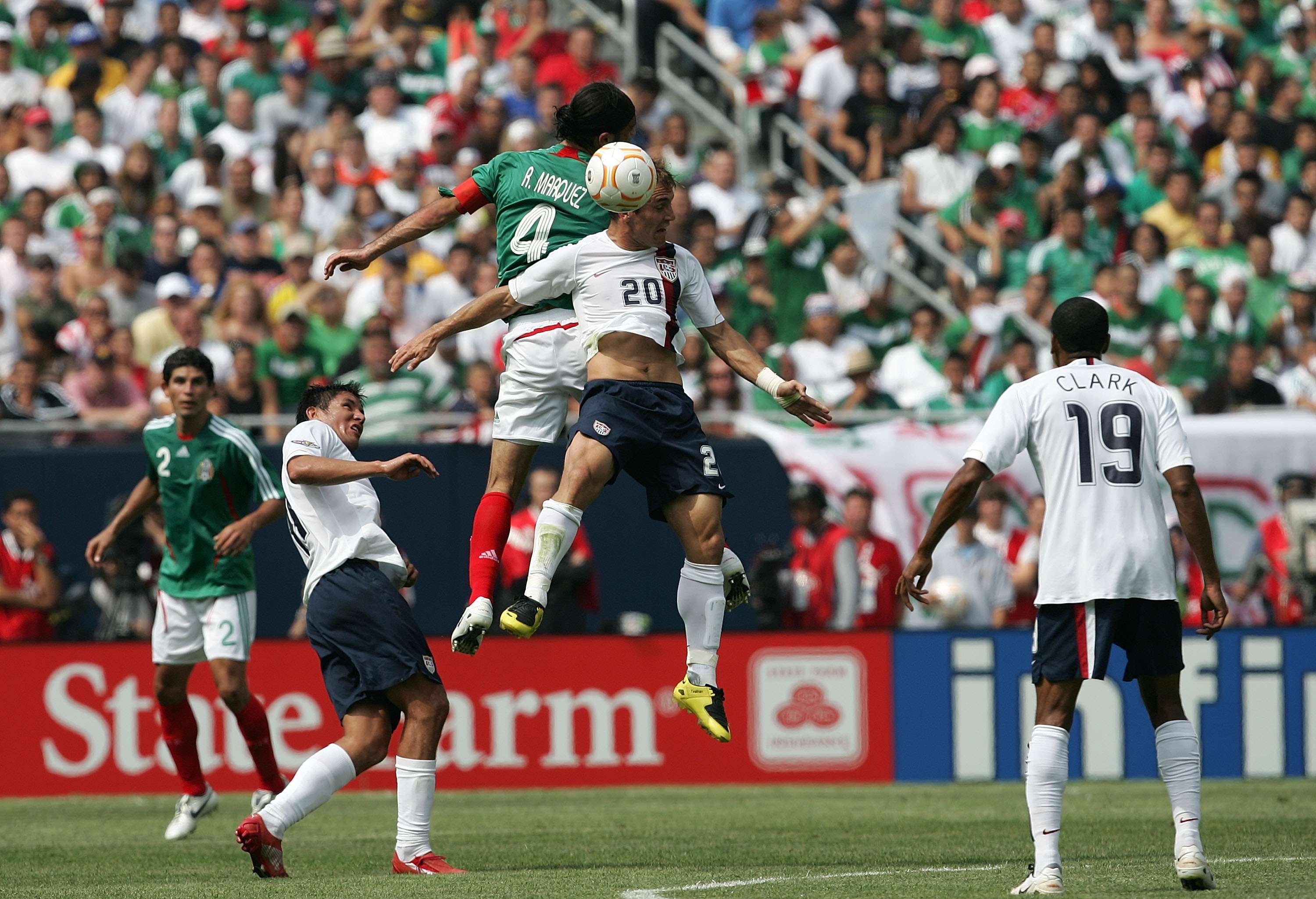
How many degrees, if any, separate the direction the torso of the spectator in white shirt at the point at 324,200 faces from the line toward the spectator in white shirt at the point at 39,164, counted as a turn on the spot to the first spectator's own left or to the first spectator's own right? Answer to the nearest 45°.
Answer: approximately 90° to the first spectator's own right

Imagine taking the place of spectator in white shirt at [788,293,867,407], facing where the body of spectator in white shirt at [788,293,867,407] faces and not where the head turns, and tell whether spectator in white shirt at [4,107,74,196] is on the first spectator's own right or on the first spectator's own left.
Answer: on the first spectator's own right

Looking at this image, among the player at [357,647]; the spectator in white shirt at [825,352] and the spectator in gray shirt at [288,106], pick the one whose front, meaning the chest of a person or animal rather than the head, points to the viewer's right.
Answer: the player

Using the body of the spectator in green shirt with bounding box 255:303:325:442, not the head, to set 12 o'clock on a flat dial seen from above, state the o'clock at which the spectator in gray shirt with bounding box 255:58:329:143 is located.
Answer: The spectator in gray shirt is roughly at 6 o'clock from the spectator in green shirt.

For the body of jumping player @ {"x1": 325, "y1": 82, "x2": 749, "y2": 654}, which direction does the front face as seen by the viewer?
away from the camera

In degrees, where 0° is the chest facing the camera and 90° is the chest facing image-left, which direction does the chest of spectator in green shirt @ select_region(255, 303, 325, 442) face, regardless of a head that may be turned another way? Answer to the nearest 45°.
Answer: approximately 0°
